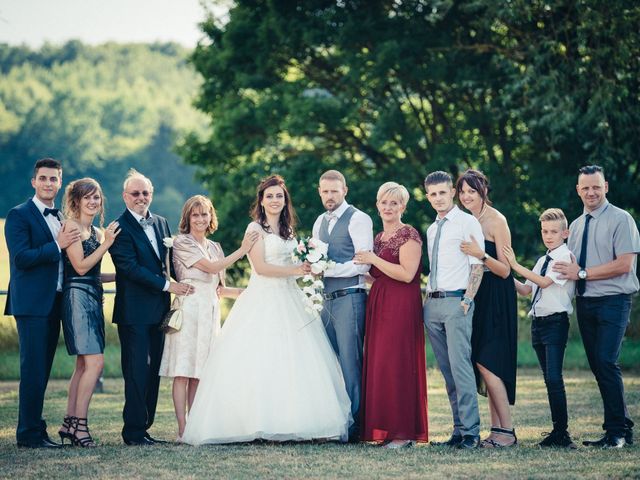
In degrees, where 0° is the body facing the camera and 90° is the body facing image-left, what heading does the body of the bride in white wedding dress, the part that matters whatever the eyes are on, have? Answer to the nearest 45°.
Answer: approximately 315°

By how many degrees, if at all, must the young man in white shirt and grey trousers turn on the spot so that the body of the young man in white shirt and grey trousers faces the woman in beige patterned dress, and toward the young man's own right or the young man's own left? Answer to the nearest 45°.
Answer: approximately 45° to the young man's own right

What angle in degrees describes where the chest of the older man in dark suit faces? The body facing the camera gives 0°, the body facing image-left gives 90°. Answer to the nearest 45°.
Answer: approximately 315°

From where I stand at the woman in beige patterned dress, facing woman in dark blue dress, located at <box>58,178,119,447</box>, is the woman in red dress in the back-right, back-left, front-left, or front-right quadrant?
back-left

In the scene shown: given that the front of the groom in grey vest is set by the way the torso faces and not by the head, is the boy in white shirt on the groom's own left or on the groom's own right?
on the groom's own left

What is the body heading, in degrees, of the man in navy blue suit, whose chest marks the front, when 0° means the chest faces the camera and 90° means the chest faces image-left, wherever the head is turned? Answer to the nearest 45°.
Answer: approximately 315°
